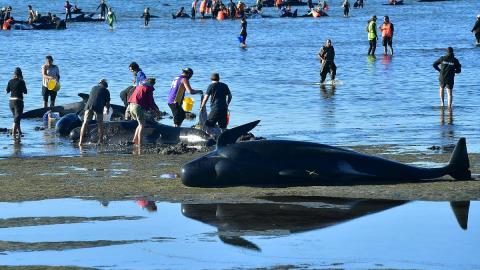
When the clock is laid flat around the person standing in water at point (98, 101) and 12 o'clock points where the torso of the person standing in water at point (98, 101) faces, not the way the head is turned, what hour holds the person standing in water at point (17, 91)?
the person standing in water at point (17, 91) is roughly at 9 o'clock from the person standing in water at point (98, 101).

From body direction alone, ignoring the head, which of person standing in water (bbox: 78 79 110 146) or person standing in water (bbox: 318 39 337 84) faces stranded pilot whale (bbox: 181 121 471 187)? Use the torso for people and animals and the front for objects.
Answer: person standing in water (bbox: 318 39 337 84)

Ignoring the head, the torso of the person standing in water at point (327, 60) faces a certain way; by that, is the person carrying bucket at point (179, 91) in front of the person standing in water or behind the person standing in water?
in front

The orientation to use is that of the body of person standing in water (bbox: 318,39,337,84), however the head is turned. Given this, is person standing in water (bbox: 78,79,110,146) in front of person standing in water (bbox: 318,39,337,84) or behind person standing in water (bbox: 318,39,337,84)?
in front

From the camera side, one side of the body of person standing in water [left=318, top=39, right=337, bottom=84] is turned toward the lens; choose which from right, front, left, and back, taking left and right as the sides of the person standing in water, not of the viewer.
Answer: front

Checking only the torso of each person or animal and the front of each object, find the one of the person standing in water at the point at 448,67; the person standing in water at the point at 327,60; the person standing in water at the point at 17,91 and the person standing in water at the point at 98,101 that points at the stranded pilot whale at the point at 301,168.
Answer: the person standing in water at the point at 327,60

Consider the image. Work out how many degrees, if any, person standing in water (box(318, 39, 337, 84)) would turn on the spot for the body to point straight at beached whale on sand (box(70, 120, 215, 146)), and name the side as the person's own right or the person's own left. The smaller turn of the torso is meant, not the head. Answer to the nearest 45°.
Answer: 0° — they already face it

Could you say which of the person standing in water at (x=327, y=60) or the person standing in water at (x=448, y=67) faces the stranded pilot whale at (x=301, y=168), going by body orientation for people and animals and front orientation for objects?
the person standing in water at (x=327, y=60)
